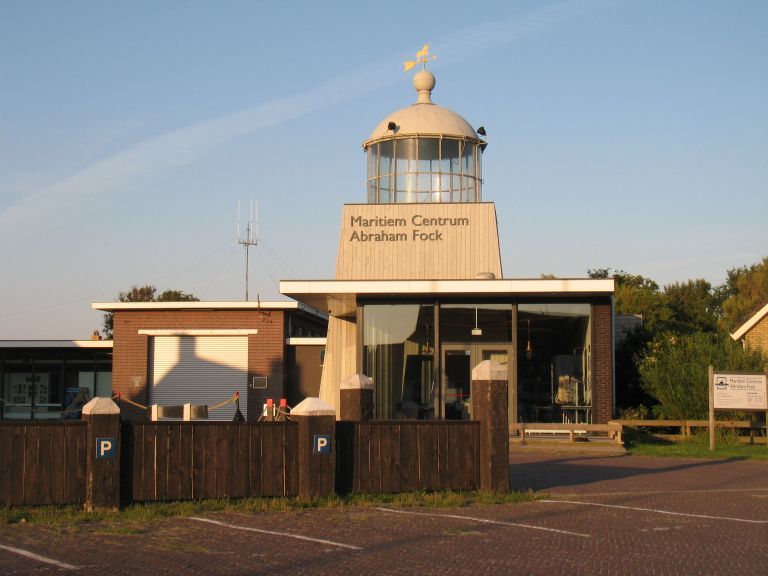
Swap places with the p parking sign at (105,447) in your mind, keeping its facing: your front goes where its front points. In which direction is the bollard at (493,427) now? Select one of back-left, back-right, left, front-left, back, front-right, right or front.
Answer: left

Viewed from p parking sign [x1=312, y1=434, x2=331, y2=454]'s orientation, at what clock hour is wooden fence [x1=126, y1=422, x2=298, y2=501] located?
The wooden fence is roughly at 3 o'clock from the p parking sign.

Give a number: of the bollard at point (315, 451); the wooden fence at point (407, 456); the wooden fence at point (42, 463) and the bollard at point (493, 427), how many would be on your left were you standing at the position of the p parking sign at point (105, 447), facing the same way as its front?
3

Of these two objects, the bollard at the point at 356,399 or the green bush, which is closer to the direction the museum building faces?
the bollard

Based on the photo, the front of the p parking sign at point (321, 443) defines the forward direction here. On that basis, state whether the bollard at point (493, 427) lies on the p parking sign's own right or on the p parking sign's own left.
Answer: on the p parking sign's own left

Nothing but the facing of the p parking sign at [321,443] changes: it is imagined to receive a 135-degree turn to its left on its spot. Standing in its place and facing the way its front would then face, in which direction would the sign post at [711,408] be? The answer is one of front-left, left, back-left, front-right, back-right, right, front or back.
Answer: front

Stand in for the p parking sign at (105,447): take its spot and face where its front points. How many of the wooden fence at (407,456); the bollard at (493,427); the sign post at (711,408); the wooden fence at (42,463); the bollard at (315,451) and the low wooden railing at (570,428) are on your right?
1

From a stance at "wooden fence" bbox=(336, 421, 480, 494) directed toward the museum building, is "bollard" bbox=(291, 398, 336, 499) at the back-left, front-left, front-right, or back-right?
back-left

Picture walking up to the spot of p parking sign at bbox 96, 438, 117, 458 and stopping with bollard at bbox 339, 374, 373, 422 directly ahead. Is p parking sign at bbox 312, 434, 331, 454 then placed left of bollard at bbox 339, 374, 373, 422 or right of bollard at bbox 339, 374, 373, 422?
right

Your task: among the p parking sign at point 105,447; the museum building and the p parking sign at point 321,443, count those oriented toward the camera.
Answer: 3

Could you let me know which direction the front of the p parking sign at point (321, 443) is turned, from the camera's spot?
facing the viewer

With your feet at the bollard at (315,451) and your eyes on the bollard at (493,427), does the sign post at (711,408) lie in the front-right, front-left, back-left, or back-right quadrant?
front-left

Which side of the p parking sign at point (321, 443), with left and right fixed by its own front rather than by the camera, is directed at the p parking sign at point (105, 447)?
right

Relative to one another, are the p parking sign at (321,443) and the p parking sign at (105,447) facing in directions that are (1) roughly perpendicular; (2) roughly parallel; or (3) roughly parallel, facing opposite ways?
roughly parallel

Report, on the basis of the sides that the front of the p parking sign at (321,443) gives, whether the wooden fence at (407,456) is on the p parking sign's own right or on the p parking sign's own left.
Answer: on the p parking sign's own left

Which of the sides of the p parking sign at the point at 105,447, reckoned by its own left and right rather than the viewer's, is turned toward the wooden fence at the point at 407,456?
left

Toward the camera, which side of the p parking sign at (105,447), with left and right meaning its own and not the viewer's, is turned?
front
